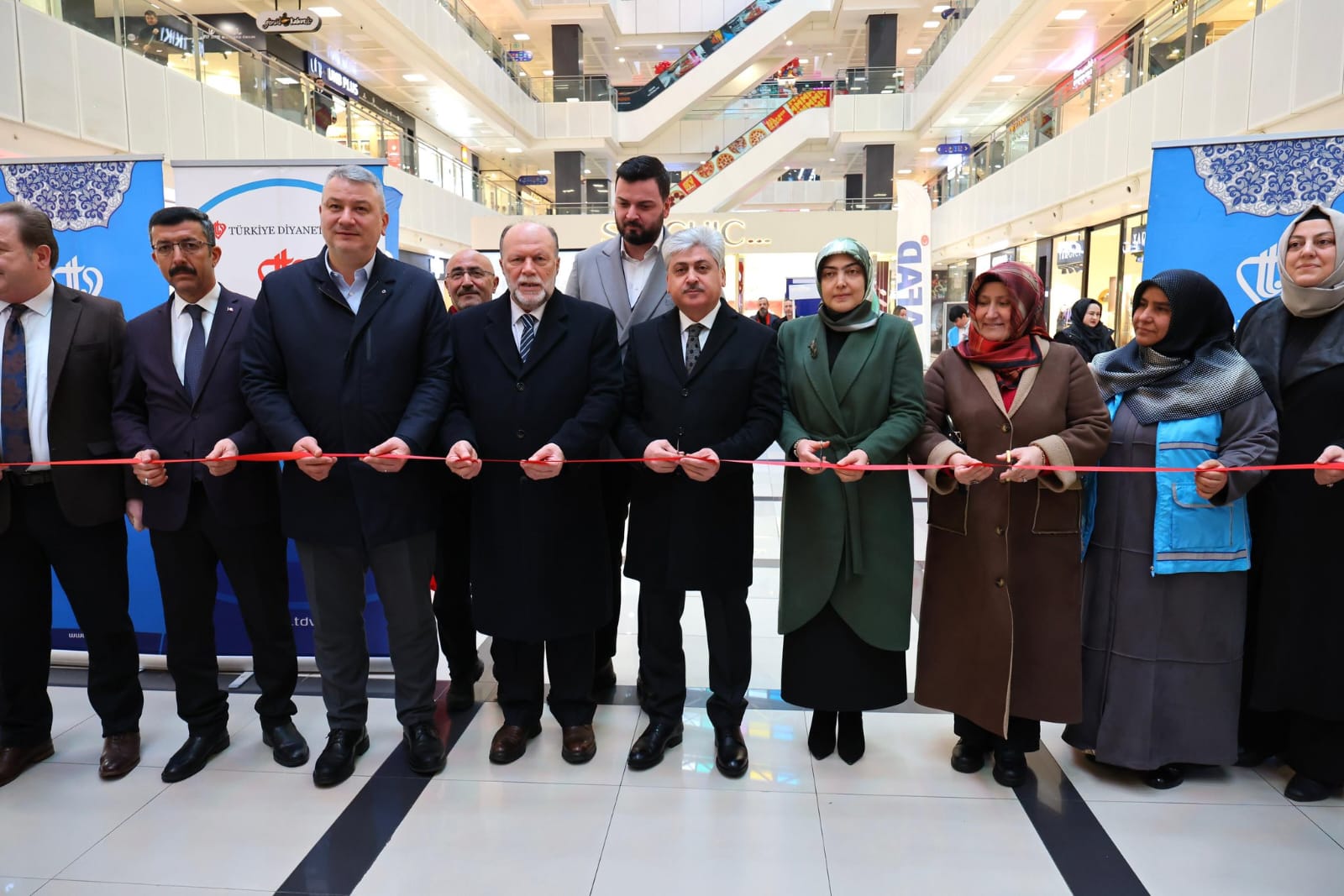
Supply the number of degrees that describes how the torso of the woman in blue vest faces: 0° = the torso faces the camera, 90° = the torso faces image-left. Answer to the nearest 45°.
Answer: approximately 45°

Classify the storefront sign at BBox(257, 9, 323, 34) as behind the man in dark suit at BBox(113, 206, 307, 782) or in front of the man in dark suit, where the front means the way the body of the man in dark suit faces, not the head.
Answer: behind

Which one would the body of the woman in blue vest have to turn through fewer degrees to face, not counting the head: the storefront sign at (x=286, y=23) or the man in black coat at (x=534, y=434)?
the man in black coat

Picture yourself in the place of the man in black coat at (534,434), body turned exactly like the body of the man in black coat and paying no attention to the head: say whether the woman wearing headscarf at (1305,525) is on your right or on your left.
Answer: on your left

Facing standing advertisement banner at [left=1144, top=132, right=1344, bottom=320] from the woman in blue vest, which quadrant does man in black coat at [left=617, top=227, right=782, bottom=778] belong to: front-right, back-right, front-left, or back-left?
back-left
